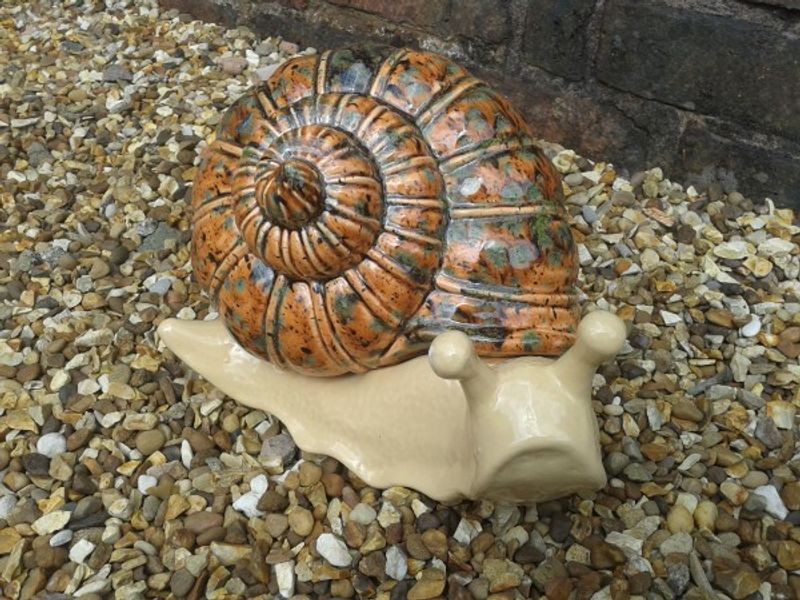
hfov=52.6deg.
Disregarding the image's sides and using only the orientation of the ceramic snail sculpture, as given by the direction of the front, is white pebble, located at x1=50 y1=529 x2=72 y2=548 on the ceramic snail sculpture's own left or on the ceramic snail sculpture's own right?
on the ceramic snail sculpture's own right

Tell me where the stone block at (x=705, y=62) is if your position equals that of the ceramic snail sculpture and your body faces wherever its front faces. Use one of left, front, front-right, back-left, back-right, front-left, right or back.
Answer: left

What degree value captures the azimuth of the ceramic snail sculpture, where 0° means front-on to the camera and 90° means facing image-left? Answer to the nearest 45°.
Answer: approximately 315°

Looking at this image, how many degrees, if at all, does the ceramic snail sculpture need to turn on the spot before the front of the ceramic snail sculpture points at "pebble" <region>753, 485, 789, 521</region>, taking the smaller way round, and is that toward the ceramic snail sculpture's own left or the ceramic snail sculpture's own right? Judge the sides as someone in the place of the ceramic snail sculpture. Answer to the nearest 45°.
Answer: approximately 45° to the ceramic snail sculpture's own left

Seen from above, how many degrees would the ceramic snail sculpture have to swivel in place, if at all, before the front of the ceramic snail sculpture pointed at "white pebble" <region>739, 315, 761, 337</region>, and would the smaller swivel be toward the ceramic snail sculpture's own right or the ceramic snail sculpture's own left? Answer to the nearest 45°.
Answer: approximately 90° to the ceramic snail sculpture's own left

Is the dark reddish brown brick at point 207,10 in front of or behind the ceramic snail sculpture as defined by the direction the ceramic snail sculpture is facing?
behind

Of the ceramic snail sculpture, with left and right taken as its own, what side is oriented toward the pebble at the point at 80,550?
right

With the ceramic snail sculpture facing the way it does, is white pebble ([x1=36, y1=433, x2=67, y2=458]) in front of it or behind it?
behind

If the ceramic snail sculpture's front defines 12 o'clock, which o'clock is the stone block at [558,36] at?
The stone block is roughly at 8 o'clock from the ceramic snail sculpture.

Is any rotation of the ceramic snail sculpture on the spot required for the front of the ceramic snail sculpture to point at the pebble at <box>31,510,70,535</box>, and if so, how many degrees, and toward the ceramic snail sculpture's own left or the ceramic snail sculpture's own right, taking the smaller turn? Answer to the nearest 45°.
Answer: approximately 135° to the ceramic snail sculpture's own right

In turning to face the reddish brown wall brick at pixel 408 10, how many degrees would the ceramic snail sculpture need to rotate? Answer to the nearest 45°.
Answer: approximately 135° to its left
